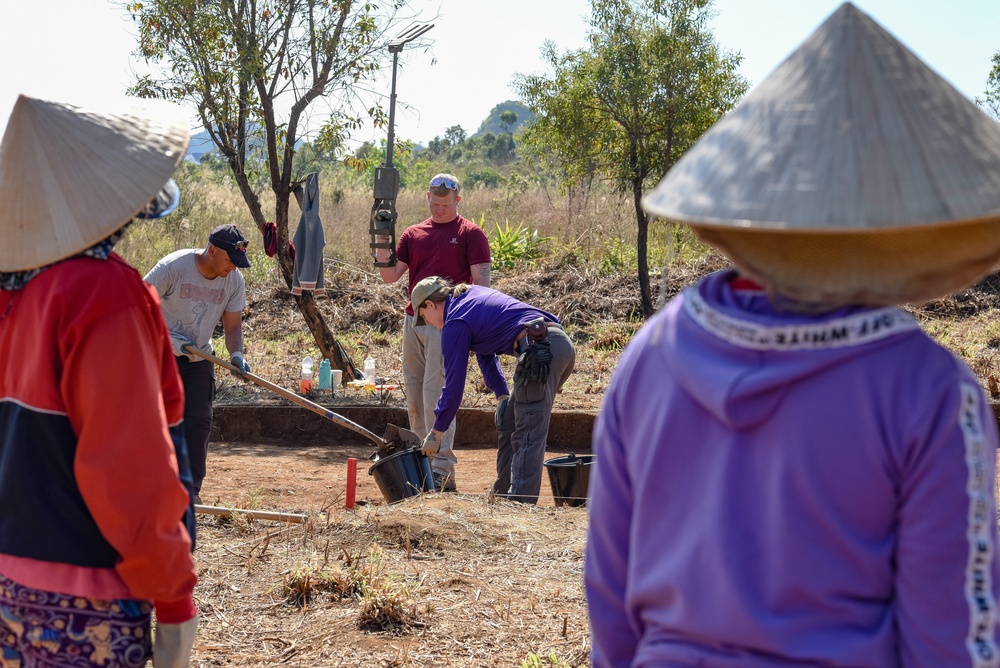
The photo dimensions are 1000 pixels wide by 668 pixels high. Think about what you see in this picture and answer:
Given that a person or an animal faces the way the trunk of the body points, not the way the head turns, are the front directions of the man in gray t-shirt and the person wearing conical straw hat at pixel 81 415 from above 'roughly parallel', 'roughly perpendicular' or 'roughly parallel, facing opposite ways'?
roughly perpendicular

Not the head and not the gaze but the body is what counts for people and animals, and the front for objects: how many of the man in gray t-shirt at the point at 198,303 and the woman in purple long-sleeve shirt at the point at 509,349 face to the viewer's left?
1

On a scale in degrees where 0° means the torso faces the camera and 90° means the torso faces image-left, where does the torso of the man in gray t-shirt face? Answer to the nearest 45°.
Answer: approximately 315°

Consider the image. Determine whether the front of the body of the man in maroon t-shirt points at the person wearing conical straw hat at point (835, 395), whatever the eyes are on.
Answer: yes

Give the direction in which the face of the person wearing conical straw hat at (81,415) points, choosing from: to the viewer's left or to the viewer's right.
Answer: to the viewer's right

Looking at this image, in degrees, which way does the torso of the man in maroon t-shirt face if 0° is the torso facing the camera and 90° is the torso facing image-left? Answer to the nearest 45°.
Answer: approximately 0°

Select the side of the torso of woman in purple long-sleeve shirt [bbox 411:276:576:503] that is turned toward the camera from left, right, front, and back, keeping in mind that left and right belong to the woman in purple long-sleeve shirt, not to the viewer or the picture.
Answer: left

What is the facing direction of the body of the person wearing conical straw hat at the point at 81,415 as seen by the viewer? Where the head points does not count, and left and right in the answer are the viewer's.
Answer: facing away from the viewer and to the right of the viewer

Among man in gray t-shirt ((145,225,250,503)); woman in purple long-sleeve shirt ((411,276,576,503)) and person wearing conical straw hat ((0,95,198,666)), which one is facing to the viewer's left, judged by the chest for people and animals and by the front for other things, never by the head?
the woman in purple long-sleeve shirt

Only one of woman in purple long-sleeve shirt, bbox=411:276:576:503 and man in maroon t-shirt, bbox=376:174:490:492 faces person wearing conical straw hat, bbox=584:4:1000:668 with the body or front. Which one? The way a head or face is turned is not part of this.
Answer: the man in maroon t-shirt

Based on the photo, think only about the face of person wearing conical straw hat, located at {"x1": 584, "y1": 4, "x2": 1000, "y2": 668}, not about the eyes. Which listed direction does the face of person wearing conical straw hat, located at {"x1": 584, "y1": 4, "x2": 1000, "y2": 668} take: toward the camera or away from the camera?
away from the camera
